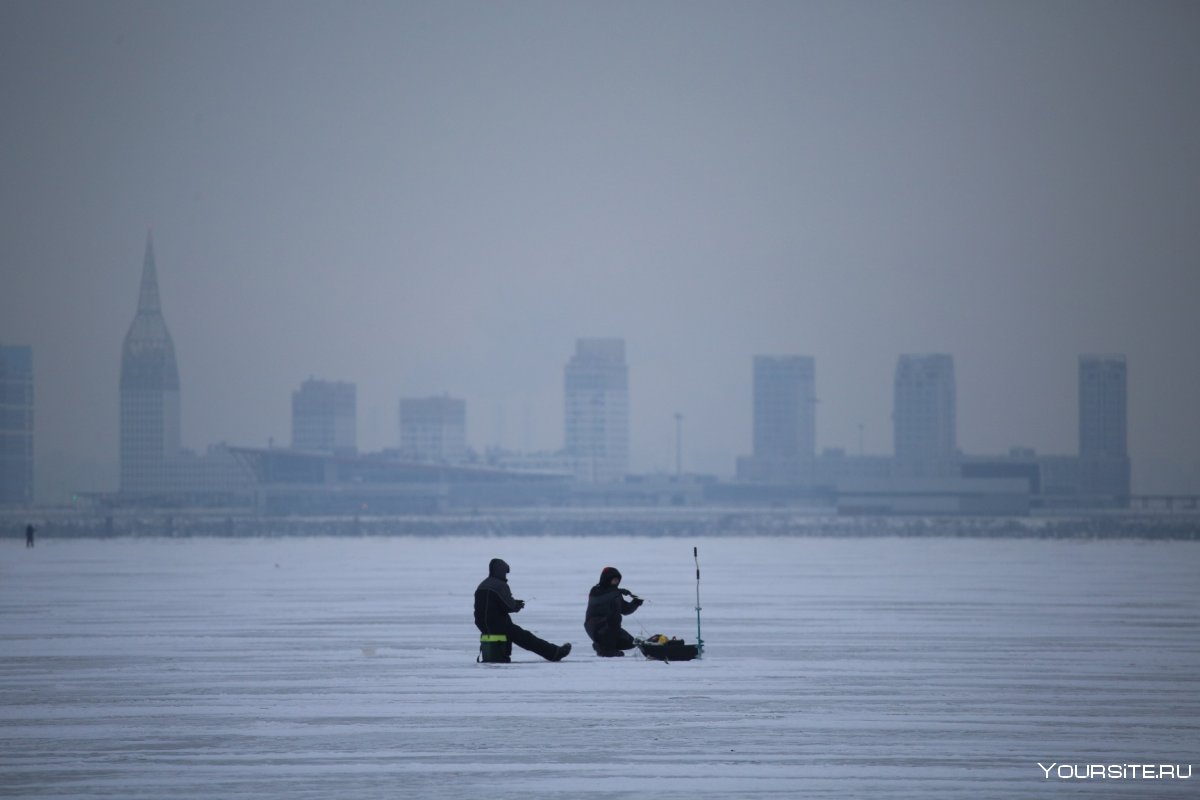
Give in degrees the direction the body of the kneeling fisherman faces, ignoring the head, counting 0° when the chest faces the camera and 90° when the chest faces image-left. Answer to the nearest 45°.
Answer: approximately 270°

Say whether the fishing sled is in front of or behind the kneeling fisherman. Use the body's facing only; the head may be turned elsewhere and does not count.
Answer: in front

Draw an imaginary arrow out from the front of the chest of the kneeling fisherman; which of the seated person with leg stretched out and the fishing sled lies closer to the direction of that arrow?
the fishing sled

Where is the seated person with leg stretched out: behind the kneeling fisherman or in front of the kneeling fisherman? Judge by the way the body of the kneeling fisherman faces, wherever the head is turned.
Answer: behind
